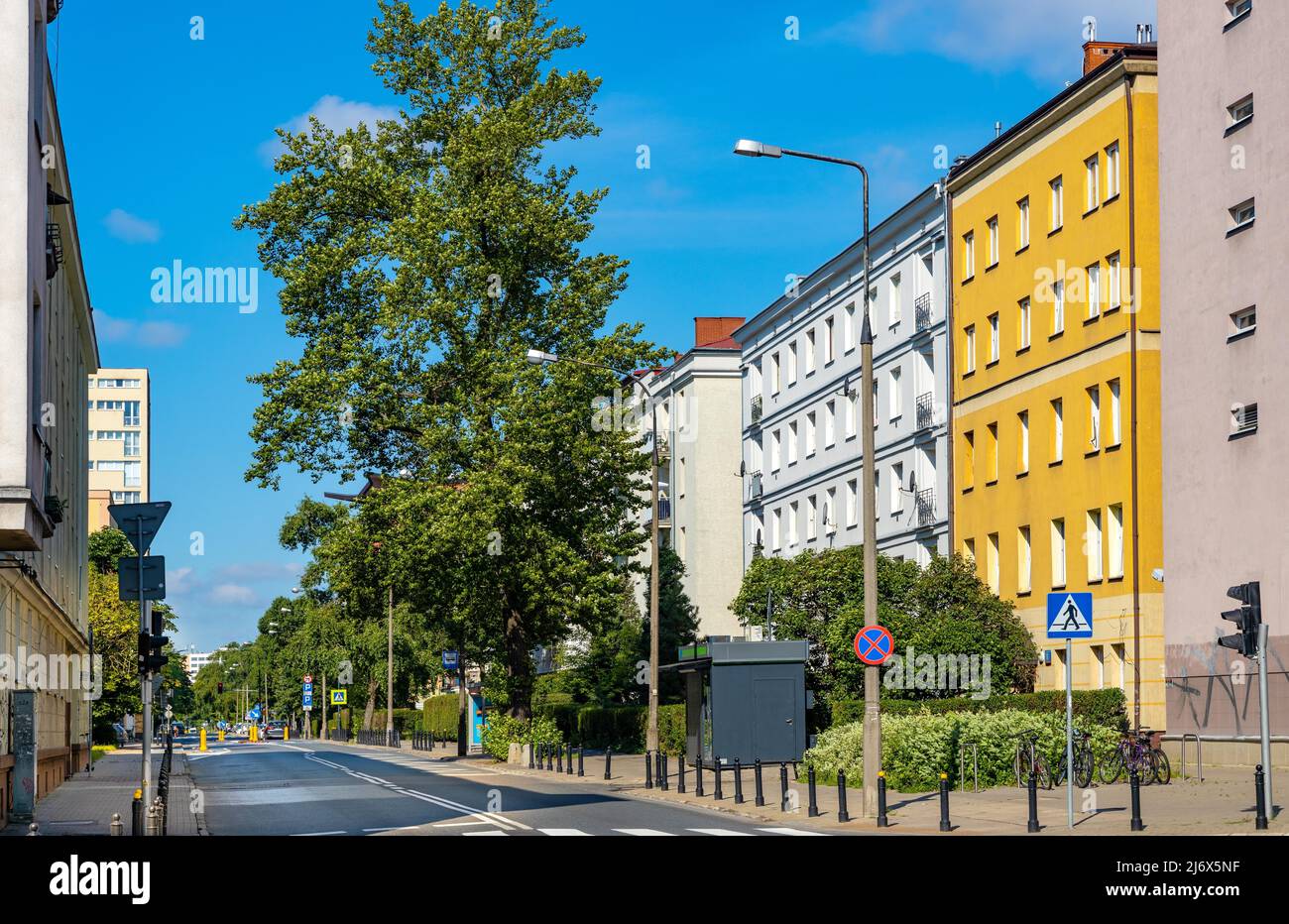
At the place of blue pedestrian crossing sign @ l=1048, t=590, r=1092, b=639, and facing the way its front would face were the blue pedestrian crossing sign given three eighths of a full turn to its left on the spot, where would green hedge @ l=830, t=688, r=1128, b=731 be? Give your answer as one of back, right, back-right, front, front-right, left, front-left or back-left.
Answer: front-left

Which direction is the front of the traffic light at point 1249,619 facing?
to the viewer's left

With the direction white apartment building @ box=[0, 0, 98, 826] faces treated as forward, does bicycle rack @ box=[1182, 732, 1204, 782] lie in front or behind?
in front

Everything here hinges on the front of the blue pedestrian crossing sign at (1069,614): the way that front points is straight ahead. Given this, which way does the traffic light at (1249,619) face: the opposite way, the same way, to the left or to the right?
to the right

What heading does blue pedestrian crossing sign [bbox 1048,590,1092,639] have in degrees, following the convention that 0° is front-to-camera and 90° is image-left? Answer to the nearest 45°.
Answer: approximately 0°

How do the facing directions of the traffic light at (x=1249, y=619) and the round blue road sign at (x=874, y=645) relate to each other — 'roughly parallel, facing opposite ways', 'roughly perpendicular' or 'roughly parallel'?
roughly perpendicular

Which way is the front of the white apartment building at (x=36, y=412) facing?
to the viewer's right
